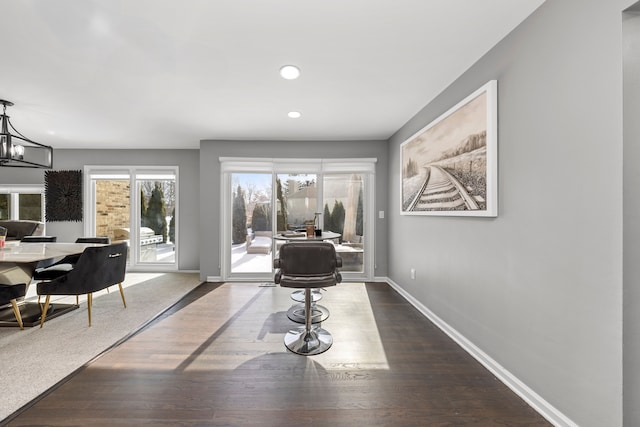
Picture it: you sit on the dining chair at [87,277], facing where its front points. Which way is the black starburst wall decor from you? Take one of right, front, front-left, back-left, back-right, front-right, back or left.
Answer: front-right

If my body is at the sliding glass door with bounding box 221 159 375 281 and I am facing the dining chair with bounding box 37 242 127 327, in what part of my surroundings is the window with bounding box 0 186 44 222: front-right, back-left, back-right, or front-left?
front-right

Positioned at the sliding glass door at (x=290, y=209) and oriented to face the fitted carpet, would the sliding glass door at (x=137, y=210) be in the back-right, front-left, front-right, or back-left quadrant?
front-right

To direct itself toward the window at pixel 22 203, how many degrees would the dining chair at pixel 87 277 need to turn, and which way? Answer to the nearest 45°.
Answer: approximately 45° to its right

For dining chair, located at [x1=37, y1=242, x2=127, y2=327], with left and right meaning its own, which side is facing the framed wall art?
back

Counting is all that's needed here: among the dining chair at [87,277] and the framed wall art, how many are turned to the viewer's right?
0

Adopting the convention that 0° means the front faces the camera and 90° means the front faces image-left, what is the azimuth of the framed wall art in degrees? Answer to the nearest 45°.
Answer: approximately 45°

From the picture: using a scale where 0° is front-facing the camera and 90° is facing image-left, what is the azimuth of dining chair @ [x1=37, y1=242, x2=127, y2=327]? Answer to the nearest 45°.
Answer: approximately 135°

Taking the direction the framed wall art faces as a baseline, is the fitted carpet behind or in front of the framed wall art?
in front

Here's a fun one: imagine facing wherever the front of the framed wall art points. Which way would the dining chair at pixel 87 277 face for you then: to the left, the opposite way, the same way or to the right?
the same way

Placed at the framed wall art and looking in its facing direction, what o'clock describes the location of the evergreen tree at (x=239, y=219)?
The evergreen tree is roughly at 2 o'clock from the framed wall art.

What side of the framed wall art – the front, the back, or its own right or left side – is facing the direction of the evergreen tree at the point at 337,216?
right

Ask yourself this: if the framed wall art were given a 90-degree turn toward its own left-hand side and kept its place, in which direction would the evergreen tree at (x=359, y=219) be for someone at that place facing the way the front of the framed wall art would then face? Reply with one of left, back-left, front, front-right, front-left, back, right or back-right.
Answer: back

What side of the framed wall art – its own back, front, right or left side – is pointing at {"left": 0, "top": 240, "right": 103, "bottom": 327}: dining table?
front

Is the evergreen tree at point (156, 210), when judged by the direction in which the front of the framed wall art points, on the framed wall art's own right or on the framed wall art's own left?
on the framed wall art's own right
